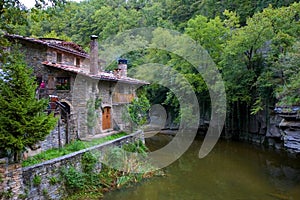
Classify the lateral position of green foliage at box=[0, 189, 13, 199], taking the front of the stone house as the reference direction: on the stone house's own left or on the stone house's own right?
on the stone house's own right

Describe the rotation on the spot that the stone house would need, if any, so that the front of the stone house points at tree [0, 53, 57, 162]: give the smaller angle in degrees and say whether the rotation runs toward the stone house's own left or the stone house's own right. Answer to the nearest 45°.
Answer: approximately 45° to the stone house's own right

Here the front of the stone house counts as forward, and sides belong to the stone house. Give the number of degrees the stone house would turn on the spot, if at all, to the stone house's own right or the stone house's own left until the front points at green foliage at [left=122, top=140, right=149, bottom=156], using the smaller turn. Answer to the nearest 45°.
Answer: approximately 45° to the stone house's own left

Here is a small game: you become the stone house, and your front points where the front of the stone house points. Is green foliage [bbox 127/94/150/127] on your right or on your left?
on your left

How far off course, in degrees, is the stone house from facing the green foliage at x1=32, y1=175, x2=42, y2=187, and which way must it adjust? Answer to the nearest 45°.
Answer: approximately 45° to its right

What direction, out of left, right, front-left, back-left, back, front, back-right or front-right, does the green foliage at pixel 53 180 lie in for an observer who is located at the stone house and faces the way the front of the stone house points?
front-right

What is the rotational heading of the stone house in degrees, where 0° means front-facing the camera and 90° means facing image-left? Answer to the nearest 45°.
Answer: approximately 315°
